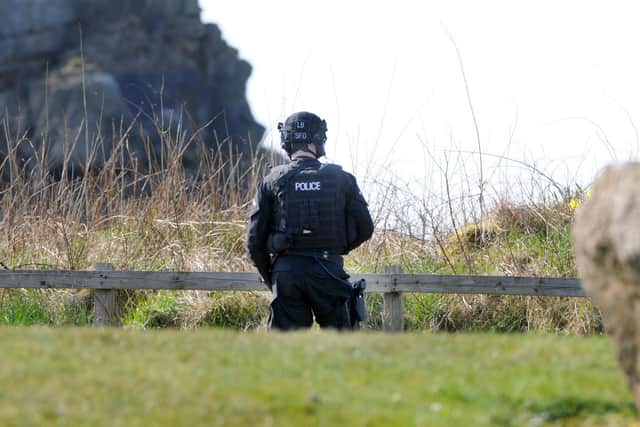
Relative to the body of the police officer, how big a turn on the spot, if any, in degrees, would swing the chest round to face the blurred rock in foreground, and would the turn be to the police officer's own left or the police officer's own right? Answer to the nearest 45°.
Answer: approximately 135° to the police officer's own right

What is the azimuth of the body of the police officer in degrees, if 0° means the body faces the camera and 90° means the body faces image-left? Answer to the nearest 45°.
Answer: approximately 180°

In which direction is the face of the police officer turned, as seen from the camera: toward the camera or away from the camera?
away from the camera

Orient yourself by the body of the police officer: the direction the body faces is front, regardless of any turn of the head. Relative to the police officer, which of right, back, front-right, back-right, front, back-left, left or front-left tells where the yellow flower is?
front-right

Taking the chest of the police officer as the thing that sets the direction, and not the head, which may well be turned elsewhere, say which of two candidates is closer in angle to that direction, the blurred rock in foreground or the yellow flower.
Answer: the yellow flower
